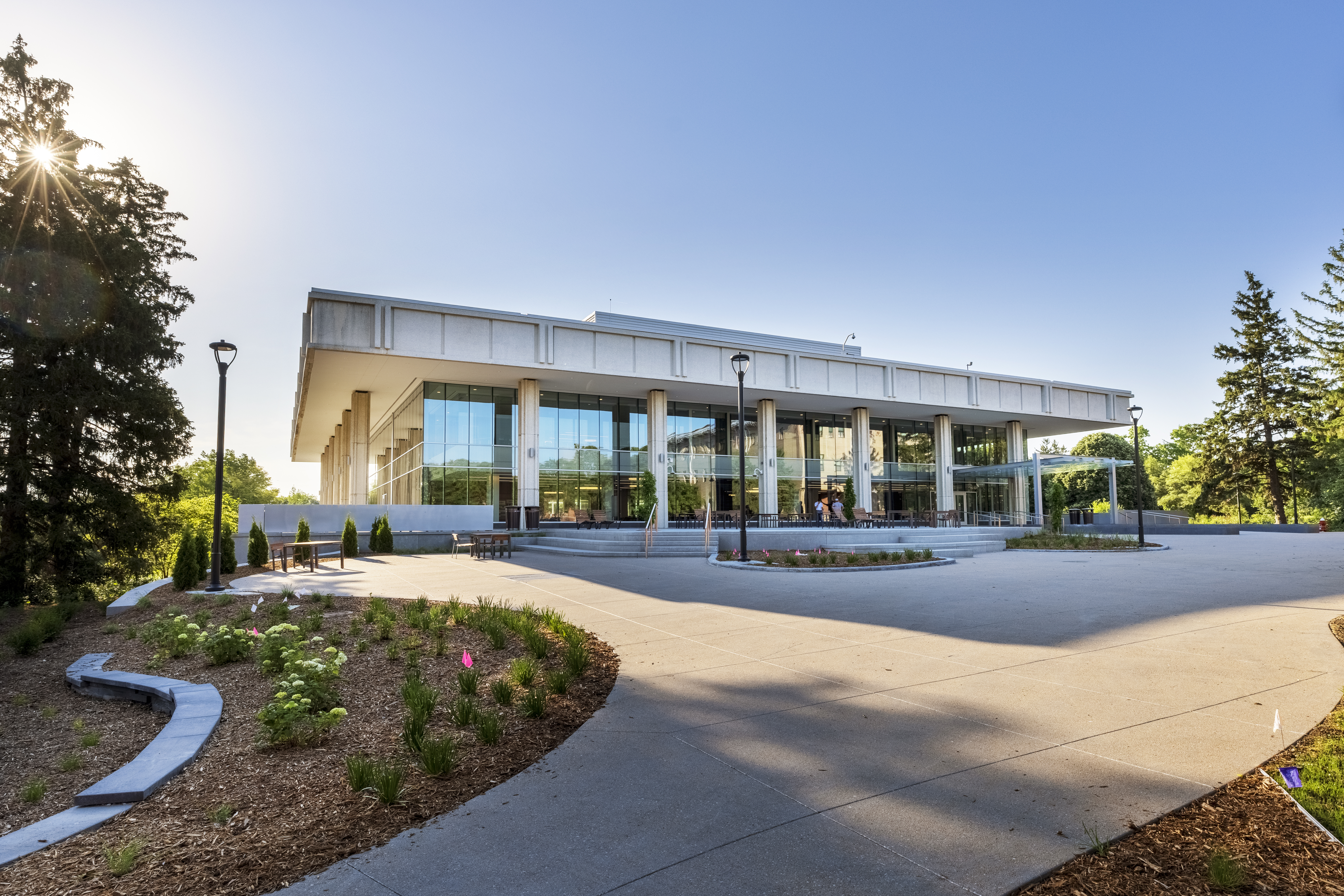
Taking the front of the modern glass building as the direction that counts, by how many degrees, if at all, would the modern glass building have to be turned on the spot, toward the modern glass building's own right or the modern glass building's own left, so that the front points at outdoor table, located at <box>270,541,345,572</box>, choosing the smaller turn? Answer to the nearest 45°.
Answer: approximately 45° to the modern glass building's own right

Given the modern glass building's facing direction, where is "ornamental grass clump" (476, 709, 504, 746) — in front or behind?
in front

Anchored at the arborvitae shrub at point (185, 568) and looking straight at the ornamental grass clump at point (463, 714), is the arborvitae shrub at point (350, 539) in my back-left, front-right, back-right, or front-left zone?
back-left

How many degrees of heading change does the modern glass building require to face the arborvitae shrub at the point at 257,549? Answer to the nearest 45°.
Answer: approximately 90° to its right

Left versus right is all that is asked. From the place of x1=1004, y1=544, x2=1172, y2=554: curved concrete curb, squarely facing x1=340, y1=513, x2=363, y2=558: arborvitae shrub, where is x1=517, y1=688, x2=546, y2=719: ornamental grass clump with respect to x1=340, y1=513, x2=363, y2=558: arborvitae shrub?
left

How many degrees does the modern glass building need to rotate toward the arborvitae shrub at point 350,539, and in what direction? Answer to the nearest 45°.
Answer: approximately 90° to its right

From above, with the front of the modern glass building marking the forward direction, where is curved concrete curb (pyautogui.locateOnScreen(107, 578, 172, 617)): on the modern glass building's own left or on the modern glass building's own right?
on the modern glass building's own right

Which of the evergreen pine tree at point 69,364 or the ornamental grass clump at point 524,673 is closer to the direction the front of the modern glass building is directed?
the ornamental grass clump

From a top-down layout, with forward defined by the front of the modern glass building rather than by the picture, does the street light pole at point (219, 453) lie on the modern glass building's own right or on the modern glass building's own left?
on the modern glass building's own right

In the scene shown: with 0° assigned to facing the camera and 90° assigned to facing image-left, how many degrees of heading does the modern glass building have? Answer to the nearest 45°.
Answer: approximately 315°

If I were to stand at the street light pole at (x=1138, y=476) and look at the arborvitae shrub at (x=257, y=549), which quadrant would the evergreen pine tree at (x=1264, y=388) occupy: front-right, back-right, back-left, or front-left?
back-right

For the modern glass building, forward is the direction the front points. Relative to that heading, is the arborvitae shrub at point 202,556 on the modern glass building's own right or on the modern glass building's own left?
on the modern glass building's own right
